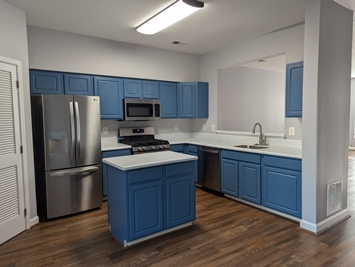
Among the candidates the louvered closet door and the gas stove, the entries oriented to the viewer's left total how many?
0

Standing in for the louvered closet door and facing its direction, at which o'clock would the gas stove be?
The gas stove is roughly at 10 o'clock from the louvered closet door.

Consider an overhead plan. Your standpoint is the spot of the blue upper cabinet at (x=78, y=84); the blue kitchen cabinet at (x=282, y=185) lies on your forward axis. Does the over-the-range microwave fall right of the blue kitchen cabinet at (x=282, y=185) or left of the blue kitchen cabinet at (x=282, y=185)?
left

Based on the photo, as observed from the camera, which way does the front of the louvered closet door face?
facing the viewer and to the right of the viewer

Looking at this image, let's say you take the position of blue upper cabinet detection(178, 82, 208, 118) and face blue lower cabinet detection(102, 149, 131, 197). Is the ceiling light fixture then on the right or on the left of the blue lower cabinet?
left

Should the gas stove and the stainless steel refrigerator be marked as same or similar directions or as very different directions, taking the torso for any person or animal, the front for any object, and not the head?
same or similar directions

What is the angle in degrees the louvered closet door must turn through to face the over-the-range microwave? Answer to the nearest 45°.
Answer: approximately 45° to its left

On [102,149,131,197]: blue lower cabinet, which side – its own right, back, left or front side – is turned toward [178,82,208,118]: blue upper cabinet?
left

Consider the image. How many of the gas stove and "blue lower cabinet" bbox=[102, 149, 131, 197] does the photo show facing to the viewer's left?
0

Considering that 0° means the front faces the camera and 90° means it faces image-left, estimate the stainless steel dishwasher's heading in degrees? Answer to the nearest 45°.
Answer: approximately 45°

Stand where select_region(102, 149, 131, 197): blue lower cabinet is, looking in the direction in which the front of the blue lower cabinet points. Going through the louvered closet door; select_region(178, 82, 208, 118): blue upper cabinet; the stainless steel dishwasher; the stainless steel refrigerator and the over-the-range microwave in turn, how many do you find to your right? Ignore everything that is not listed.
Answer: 2

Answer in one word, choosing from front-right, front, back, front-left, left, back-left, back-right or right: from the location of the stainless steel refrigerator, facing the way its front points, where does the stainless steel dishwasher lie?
front-left

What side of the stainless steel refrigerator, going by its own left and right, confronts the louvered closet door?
right
